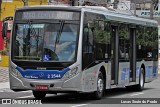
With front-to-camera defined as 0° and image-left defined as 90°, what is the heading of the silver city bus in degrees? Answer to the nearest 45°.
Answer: approximately 45°
